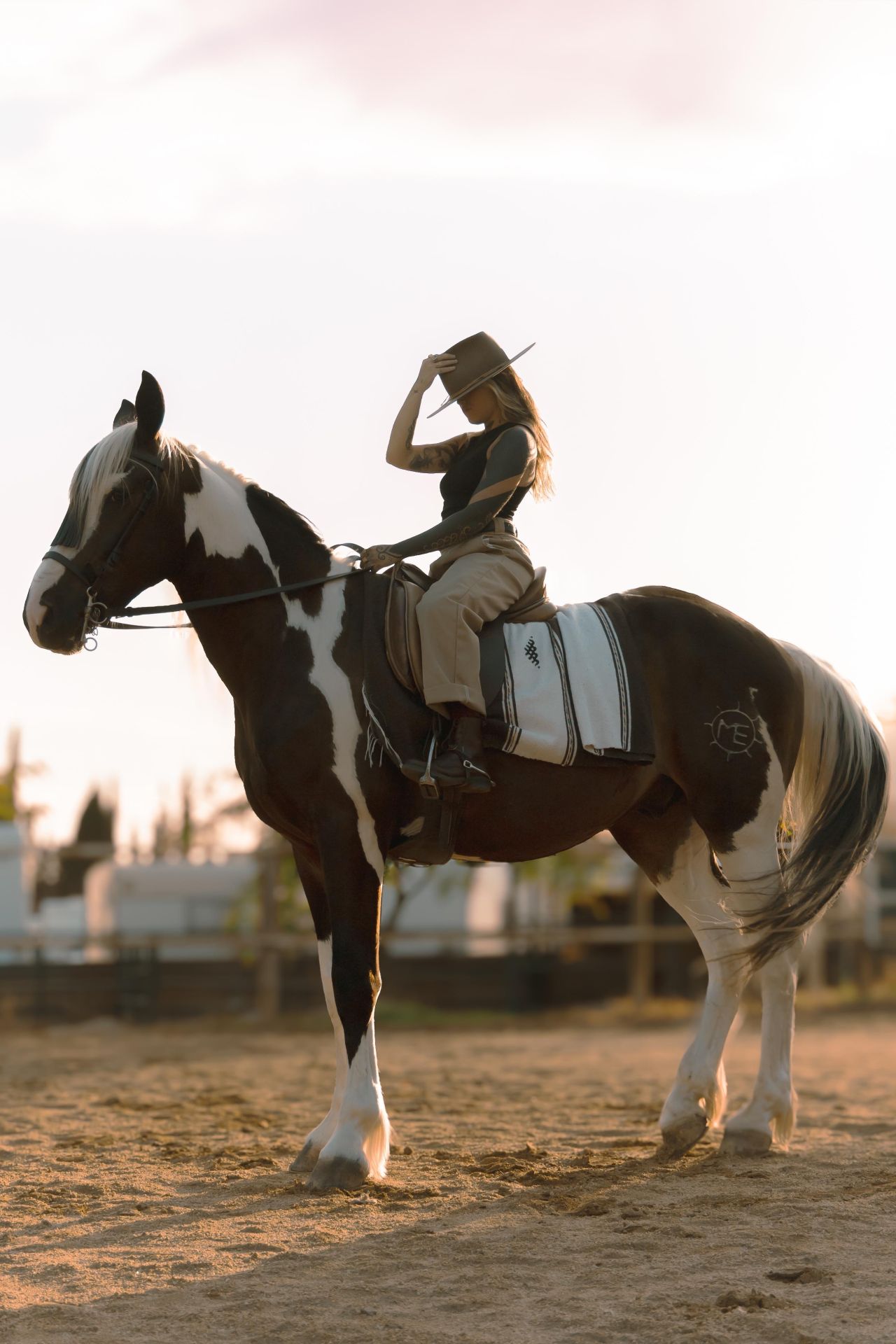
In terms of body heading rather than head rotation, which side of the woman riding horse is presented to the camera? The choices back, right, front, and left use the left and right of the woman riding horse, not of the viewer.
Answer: left

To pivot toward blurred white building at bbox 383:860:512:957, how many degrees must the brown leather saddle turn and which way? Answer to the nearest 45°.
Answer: approximately 90° to its right

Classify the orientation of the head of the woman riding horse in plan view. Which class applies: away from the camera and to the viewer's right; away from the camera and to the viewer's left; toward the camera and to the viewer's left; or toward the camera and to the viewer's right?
toward the camera and to the viewer's left

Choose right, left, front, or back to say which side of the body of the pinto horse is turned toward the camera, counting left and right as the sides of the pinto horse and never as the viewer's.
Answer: left

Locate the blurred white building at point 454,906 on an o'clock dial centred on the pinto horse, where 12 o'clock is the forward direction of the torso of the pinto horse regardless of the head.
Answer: The blurred white building is roughly at 3 o'clock from the pinto horse.

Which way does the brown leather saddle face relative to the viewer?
to the viewer's left

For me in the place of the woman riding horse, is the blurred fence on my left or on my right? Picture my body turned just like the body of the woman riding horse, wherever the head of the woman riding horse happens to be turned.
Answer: on my right

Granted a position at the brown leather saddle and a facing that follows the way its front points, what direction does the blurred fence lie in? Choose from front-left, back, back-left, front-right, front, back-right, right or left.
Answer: right

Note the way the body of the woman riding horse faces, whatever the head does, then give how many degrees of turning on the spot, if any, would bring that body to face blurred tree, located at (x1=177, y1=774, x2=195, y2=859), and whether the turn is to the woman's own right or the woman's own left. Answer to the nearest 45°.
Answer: approximately 90° to the woman's own right
